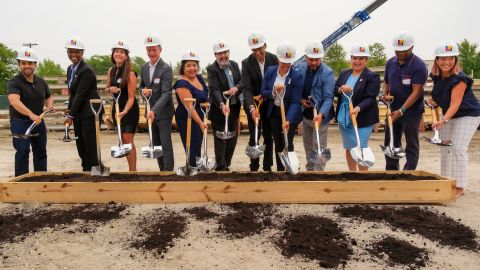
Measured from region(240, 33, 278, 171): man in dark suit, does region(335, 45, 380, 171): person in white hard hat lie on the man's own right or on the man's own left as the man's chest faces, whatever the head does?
on the man's own left

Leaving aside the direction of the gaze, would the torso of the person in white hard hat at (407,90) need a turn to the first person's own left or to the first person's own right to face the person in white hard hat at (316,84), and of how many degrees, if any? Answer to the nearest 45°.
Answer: approximately 45° to the first person's own right

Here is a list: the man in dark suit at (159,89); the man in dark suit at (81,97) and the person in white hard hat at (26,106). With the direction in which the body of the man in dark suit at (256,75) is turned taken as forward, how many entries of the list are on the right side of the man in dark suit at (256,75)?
3

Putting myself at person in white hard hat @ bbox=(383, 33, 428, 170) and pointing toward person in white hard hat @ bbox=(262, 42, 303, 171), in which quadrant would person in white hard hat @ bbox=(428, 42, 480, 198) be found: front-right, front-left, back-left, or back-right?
back-left

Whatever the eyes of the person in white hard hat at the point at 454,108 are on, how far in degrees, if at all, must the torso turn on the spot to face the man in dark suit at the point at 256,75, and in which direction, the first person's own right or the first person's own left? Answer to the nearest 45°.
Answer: approximately 45° to the first person's own right

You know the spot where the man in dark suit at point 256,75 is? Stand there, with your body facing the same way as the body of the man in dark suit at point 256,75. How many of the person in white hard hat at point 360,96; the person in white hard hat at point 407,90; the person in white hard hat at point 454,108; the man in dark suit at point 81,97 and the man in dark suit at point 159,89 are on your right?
2

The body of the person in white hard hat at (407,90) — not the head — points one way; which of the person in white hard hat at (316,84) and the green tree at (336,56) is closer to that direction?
the person in white hard hat

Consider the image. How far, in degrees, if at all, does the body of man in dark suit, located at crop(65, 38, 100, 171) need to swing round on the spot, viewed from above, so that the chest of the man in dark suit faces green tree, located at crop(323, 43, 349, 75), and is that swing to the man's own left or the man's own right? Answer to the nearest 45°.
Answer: approximately 180°

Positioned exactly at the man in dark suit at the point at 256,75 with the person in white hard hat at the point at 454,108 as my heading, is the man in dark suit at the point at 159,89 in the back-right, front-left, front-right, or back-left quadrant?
back-right

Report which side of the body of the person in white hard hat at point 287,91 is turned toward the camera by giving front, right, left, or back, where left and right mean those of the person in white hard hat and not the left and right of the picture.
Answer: front

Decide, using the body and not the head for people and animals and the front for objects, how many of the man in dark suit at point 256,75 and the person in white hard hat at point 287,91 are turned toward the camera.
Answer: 2

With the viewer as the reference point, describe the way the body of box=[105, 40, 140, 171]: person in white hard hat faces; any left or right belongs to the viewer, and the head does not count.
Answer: facing the viewer and to the left of the viewer

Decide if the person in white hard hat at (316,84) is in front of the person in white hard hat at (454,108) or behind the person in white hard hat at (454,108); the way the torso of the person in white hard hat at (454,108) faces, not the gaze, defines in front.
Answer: in front
